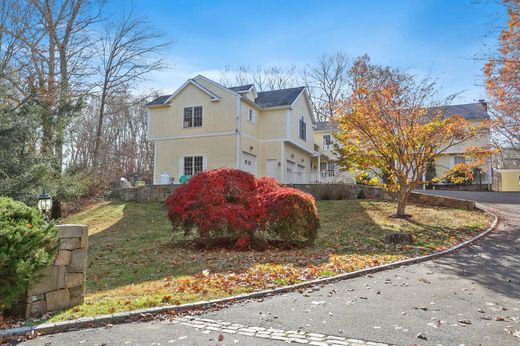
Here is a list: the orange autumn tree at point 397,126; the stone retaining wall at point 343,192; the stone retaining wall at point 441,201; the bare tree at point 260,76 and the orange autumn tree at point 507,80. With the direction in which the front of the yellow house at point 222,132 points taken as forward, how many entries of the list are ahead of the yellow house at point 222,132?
4

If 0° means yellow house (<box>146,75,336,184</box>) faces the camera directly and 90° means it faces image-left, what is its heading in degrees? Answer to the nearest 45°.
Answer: approximately 315°

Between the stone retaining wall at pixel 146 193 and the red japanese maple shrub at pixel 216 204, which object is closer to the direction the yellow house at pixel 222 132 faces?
the red japanese maple shrub

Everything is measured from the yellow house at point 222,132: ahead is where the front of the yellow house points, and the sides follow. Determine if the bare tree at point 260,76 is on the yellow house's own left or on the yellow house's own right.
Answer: on the yellow house's own left

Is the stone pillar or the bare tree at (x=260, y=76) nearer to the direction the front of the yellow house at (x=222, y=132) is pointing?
the stone pillar

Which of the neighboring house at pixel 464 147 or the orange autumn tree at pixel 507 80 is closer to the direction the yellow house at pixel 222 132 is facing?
the orange autumn tree

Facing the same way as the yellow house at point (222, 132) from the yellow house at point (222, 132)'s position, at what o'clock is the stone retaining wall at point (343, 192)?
The stone retaining wall is roughly at 12 o'clock from the yellow house.

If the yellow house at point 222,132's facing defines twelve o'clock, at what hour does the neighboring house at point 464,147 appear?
The neighboring house is roughly at 10 o'clock from the yellow house.
